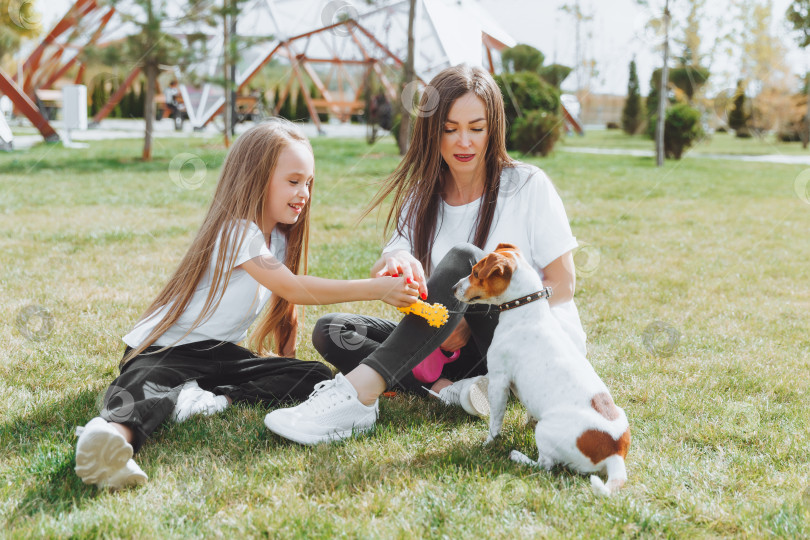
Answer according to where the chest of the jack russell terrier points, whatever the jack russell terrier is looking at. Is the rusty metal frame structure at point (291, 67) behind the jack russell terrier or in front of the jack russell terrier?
in front

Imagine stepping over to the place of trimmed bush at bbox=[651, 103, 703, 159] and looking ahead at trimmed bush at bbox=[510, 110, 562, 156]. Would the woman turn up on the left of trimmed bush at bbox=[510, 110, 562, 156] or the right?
left

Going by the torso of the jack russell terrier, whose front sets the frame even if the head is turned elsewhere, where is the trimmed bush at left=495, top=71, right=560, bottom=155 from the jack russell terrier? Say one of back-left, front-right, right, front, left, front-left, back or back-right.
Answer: front-right

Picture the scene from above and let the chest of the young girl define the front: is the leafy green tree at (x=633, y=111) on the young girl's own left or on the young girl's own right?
on the young girl's own left

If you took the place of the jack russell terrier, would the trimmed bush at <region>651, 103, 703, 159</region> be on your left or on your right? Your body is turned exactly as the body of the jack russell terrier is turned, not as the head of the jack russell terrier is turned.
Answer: on your right

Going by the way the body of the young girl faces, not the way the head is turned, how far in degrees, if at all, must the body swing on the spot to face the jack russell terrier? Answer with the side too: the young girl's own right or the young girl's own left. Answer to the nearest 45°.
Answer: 0° — they already face it

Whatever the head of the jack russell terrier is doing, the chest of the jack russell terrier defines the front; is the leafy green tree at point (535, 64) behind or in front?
in front

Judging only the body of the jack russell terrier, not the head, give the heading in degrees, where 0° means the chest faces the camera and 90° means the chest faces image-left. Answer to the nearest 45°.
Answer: approximately 135°
